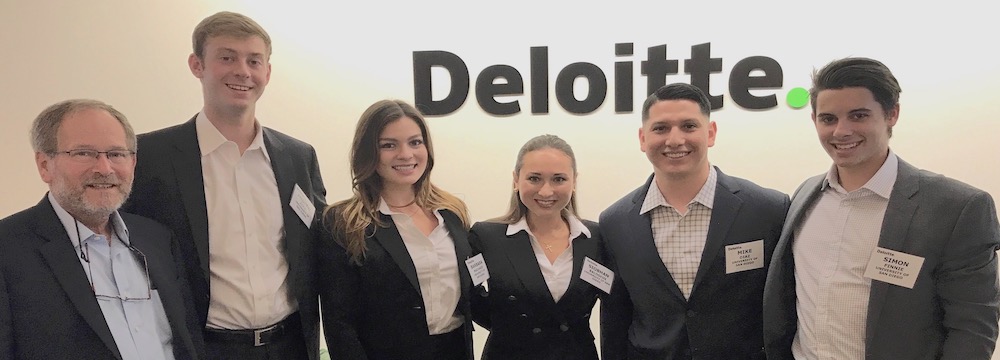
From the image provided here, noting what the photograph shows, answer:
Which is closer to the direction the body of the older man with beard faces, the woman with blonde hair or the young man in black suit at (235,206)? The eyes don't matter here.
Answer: the woman with blonde hair

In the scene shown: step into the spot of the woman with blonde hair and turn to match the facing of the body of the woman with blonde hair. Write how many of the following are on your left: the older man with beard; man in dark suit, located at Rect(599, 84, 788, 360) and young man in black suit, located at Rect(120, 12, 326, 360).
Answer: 1

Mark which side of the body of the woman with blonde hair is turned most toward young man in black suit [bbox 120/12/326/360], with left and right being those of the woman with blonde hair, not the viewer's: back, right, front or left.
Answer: right

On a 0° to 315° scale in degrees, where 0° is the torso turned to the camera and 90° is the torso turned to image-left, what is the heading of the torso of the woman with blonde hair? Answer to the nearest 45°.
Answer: approximately 0°

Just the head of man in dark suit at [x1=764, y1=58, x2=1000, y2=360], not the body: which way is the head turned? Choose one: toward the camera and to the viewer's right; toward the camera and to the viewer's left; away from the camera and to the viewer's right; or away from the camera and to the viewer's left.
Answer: toward the camera and to the viewer's left

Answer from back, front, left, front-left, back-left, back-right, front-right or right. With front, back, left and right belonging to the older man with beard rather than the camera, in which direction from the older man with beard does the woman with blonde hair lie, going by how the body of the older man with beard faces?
front-left

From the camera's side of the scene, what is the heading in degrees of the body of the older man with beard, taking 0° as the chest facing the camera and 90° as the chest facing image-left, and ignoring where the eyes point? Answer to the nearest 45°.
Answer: approximately 315°

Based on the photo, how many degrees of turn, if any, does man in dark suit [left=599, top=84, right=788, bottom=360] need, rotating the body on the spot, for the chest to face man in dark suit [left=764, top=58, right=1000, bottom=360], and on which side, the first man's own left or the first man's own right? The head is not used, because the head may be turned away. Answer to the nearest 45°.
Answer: approximately 90° to the first man's own left

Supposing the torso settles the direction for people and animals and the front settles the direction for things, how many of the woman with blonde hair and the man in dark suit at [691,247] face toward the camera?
2
